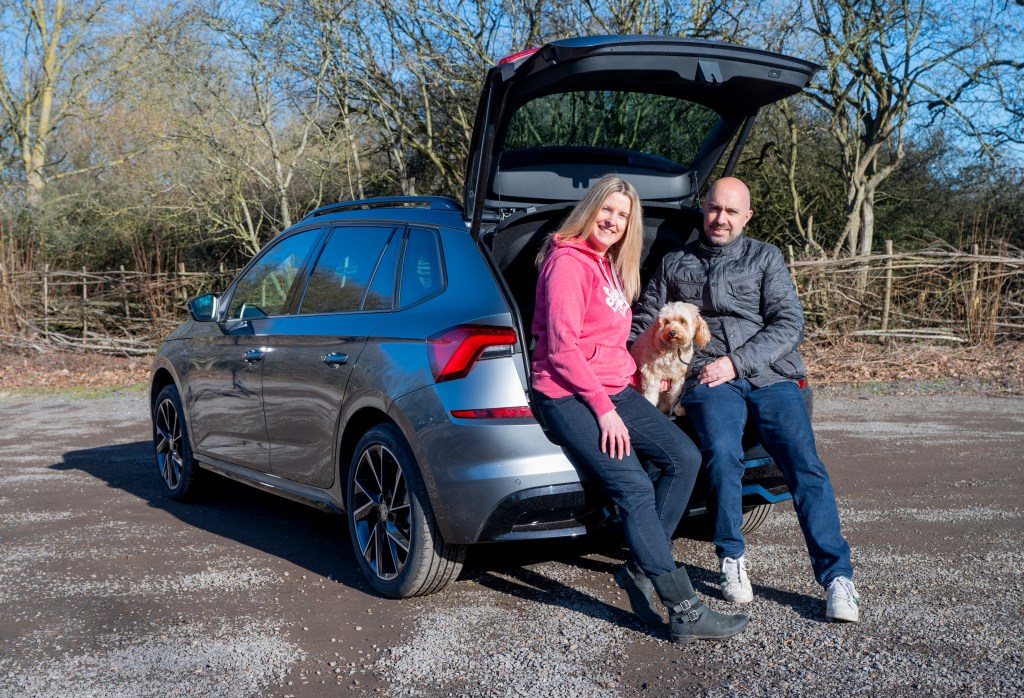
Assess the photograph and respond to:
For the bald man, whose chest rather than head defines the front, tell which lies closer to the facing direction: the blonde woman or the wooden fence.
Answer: the blonde woman

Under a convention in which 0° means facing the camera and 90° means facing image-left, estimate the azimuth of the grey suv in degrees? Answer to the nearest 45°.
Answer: approximately 135°

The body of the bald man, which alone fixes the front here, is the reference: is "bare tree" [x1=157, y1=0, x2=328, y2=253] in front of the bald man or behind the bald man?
behind

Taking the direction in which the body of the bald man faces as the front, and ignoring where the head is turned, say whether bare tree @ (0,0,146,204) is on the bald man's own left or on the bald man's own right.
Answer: on the bald man's own right

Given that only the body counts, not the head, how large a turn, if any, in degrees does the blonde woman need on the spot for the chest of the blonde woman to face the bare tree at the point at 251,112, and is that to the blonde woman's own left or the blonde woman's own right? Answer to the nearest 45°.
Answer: approximately 180°

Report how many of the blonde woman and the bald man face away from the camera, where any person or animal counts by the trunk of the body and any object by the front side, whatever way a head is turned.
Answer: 0

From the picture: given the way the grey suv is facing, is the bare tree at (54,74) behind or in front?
in front

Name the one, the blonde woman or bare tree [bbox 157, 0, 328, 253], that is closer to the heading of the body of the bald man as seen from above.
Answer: the blonde woman

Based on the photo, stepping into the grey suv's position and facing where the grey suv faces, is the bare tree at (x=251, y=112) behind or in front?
in front

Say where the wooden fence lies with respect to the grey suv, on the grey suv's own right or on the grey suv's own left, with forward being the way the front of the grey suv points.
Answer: on the grey suv's own right

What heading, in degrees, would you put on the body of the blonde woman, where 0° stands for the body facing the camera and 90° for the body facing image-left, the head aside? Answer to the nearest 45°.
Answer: approximately 315°
